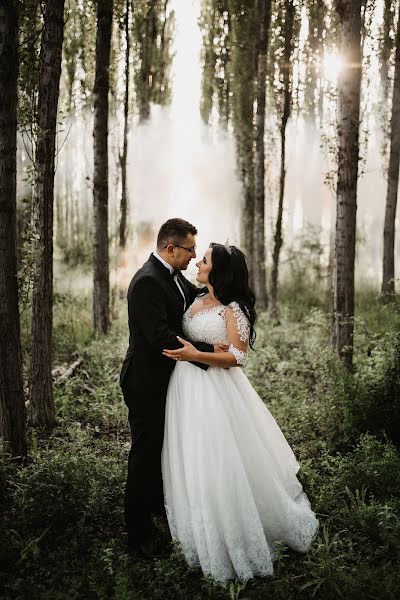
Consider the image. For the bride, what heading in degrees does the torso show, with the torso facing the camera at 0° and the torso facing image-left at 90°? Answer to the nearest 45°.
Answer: approximately 45°

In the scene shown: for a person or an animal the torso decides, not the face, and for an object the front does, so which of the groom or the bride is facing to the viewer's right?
the groom

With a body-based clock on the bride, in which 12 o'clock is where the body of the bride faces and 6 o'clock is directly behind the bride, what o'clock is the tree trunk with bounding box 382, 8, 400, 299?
The tree trunk is roughly at 5 o'clock from the bride.

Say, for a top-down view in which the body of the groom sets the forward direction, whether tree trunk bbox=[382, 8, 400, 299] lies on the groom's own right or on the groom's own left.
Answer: on the groom's own left

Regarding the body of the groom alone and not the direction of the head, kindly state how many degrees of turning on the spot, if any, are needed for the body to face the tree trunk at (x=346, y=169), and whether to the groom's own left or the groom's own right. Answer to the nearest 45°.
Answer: approximately 45° to the groom's own left

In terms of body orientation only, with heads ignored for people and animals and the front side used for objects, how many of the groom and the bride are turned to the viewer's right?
1

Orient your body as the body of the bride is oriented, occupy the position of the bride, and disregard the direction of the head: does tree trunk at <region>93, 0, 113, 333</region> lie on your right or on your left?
on your right

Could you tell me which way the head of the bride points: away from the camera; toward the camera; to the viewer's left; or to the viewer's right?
to the viewer's left

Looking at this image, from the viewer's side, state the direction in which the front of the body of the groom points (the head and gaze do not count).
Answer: to the viewer's right

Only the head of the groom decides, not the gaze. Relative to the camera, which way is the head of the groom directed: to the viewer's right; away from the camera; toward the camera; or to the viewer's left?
to the viewer's right
